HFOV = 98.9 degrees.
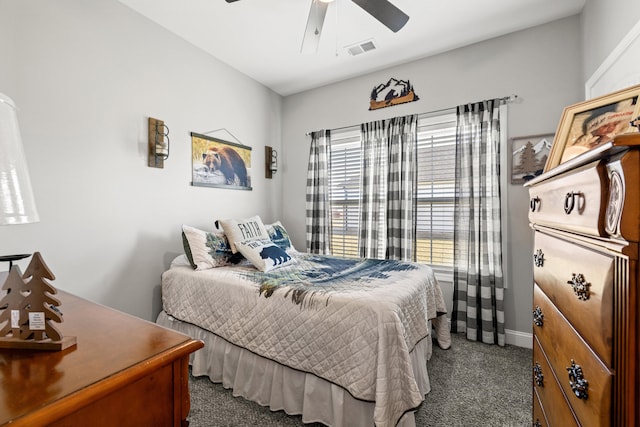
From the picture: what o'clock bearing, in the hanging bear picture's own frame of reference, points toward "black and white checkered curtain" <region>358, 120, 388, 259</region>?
The black and white checkered curtain is roughly at 11 o'clock from the hanging bear picture.

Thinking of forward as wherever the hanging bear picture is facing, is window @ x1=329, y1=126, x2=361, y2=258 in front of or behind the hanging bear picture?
in front

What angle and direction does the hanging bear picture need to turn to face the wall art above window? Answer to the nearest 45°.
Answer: approximately 45° to its left

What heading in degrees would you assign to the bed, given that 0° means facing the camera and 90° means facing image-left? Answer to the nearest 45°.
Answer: approximately 315°

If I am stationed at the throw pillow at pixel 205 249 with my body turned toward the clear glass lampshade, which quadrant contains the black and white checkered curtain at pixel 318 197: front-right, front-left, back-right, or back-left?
back-left

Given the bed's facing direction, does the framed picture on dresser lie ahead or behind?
ahead

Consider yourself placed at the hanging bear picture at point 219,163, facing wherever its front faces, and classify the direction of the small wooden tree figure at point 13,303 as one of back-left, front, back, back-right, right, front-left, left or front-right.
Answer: front-right

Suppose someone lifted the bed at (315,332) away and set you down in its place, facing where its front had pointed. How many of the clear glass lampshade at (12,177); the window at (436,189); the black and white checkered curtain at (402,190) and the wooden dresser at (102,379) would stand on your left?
2

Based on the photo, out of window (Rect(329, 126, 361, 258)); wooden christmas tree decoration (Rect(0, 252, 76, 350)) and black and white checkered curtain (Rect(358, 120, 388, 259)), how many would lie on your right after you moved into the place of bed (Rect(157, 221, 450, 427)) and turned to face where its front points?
1

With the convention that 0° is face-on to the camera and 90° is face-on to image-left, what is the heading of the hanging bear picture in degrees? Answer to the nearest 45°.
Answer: approximately 315°

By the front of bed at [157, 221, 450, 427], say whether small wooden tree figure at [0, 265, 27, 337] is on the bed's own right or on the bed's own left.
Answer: on the bed's own right

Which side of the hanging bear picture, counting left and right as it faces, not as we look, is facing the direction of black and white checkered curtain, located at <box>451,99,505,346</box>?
front

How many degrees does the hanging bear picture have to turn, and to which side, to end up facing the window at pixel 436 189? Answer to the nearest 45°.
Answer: approximately 45° to its left

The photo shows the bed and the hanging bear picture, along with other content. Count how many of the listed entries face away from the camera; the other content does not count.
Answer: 0

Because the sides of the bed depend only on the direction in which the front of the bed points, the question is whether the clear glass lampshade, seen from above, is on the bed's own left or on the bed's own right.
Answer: on the bed's own right

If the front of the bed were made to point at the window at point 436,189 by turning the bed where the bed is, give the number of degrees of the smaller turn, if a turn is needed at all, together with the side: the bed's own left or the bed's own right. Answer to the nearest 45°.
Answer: approximately 90° to the bed's own left
